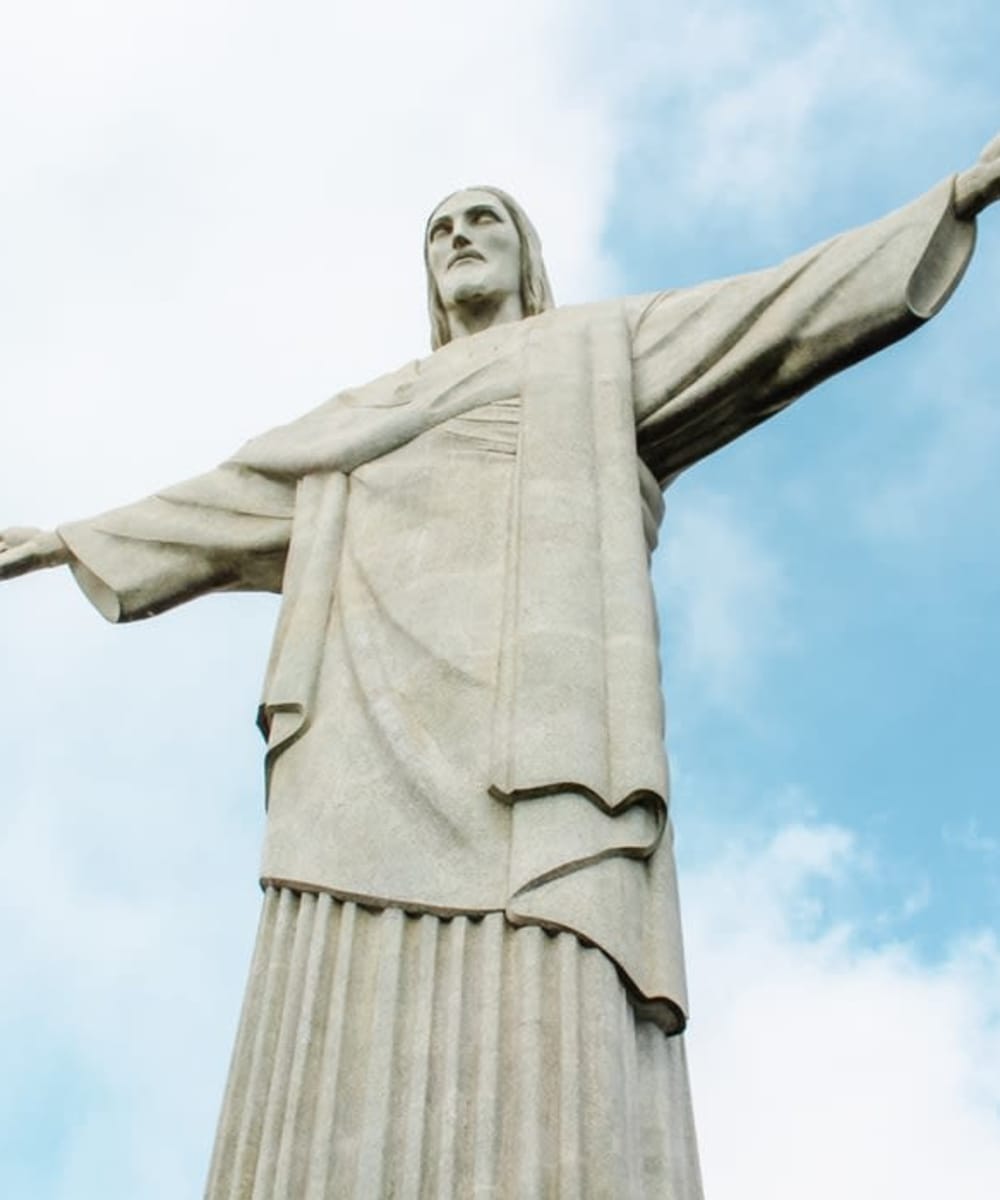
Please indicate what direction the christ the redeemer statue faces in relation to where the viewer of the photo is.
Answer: facing the viewer and to the left of the viewer
